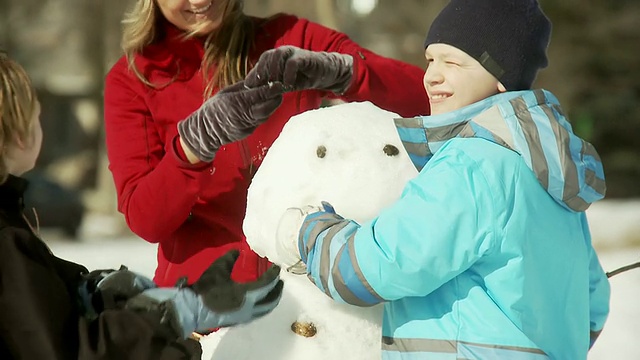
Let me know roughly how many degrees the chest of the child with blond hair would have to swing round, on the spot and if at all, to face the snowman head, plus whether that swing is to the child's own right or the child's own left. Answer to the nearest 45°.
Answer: approximately 45° to the child's own right

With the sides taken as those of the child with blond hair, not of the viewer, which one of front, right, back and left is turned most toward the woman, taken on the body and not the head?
front

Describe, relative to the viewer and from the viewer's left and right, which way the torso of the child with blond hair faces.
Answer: facing away from the viewer and to the right of the viewer

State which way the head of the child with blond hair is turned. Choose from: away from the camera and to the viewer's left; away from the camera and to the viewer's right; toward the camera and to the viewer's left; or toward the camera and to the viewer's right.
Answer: away from the camera and to the viewer's right

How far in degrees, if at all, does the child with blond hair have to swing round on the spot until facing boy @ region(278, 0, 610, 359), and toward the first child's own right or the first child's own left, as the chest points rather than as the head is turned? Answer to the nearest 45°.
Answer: approximately 45° to the first child's own right

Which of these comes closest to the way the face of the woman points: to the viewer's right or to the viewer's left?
to the viewer's right
